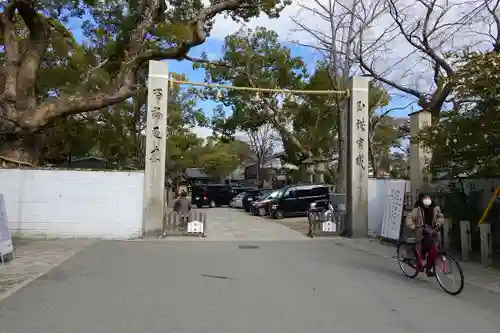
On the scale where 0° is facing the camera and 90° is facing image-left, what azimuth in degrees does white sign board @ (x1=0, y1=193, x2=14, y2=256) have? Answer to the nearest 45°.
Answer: approximately 315°

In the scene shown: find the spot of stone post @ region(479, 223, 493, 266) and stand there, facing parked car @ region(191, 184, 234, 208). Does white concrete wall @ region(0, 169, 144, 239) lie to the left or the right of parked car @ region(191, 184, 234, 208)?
left

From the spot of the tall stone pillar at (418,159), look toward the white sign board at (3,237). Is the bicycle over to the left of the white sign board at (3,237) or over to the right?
left

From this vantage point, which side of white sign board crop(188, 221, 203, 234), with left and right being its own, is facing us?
front

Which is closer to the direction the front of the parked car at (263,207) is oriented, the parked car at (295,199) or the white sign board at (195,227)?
the white sign board

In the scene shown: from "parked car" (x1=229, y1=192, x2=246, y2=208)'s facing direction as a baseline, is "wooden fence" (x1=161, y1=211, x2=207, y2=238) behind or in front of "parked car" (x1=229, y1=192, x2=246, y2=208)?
in front

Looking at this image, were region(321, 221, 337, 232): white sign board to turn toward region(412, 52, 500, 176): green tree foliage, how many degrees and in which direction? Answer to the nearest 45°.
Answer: approximately 45° to its left

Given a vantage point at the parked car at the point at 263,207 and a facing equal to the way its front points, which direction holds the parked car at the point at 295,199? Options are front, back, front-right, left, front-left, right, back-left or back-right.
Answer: left

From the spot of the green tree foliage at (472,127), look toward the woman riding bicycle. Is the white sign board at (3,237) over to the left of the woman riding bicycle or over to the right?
right
